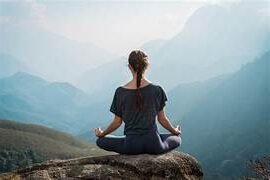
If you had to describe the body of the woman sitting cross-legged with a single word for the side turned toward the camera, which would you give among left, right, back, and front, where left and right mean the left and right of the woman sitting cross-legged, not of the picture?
back

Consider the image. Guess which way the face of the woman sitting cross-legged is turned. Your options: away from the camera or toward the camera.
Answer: away from the camera
